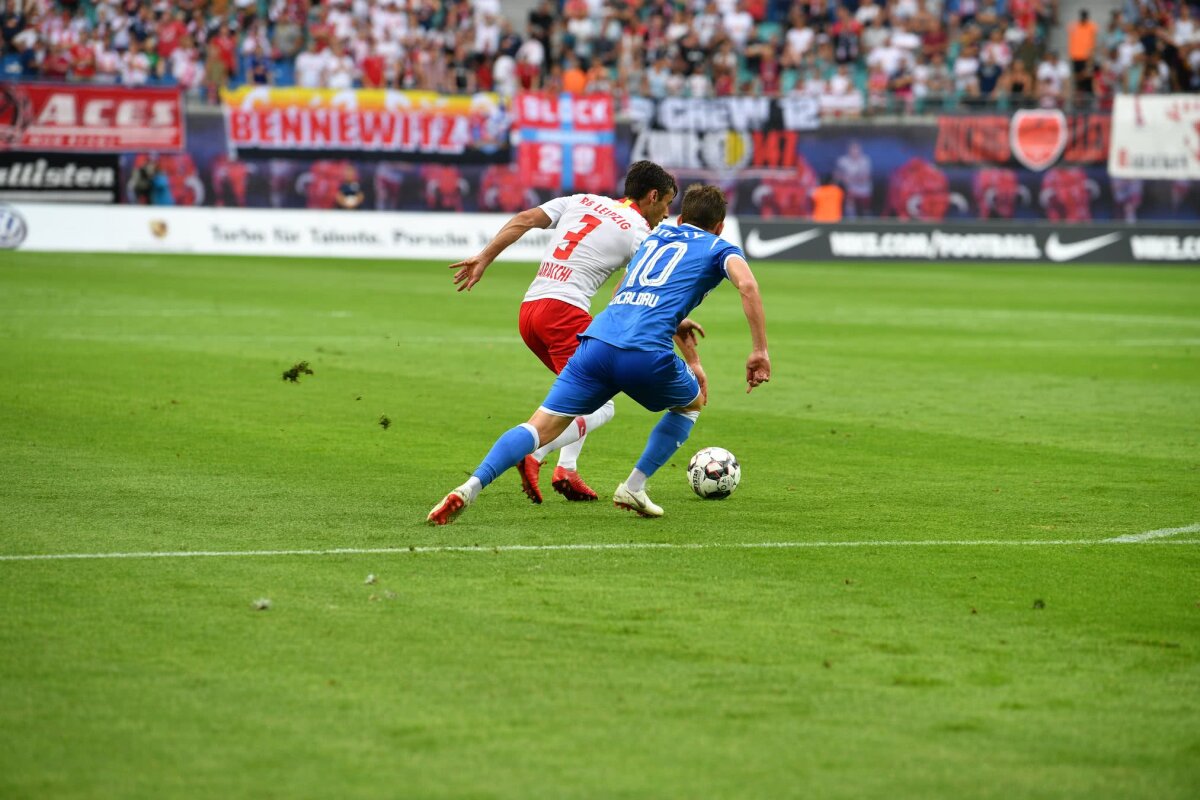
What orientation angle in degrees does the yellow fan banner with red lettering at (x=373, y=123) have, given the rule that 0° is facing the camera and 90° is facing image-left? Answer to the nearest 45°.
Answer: approximately 0°

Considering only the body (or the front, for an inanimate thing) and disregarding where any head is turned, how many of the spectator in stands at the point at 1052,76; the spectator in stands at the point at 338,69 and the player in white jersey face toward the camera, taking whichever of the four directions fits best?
2

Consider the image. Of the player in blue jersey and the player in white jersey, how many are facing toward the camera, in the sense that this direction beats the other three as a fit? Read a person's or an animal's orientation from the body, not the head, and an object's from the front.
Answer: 0

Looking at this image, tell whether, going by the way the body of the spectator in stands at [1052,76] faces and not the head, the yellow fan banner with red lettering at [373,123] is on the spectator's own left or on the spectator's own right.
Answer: on the spectator's own right

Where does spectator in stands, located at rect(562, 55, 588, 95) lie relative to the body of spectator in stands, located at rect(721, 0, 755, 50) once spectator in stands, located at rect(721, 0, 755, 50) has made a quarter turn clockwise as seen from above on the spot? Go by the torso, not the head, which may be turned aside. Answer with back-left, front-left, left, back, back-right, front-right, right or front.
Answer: front-left

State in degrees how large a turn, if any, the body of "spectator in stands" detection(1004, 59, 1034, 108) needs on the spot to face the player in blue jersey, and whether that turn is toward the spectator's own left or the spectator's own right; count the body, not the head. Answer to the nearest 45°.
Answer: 0° — they already face them

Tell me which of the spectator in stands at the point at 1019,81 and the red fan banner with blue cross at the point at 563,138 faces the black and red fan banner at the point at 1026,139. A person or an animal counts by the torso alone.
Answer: the spectator in stands

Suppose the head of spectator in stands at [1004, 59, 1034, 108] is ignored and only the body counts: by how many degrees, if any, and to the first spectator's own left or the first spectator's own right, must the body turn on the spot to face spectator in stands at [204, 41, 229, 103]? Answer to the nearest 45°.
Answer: approximately 45° to the first spectator's own right

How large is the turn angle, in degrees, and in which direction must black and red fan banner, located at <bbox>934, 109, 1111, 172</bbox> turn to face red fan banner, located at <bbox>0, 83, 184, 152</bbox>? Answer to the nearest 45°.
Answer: approximately 45° to its right

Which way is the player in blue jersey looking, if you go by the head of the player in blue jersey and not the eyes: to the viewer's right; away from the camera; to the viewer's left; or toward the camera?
away from the camera

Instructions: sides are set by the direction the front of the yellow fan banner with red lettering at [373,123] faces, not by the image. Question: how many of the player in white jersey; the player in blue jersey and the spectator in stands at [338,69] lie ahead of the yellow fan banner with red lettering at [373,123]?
2

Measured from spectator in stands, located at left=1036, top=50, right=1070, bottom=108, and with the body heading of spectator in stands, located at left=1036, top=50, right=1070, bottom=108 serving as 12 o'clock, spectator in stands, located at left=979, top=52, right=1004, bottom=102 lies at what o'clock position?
spectator in stands, located at left=979, top=52, right=1004, bottom=102 is roughly at 2 o'clock from spectator in stands, located at left=1036, top=50, right=1070, bottom=108.

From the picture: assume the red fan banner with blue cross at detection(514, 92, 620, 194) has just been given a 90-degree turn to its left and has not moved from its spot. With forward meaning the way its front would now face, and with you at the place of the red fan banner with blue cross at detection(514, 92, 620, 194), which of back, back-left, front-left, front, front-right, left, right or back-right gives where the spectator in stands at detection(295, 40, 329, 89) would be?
back
